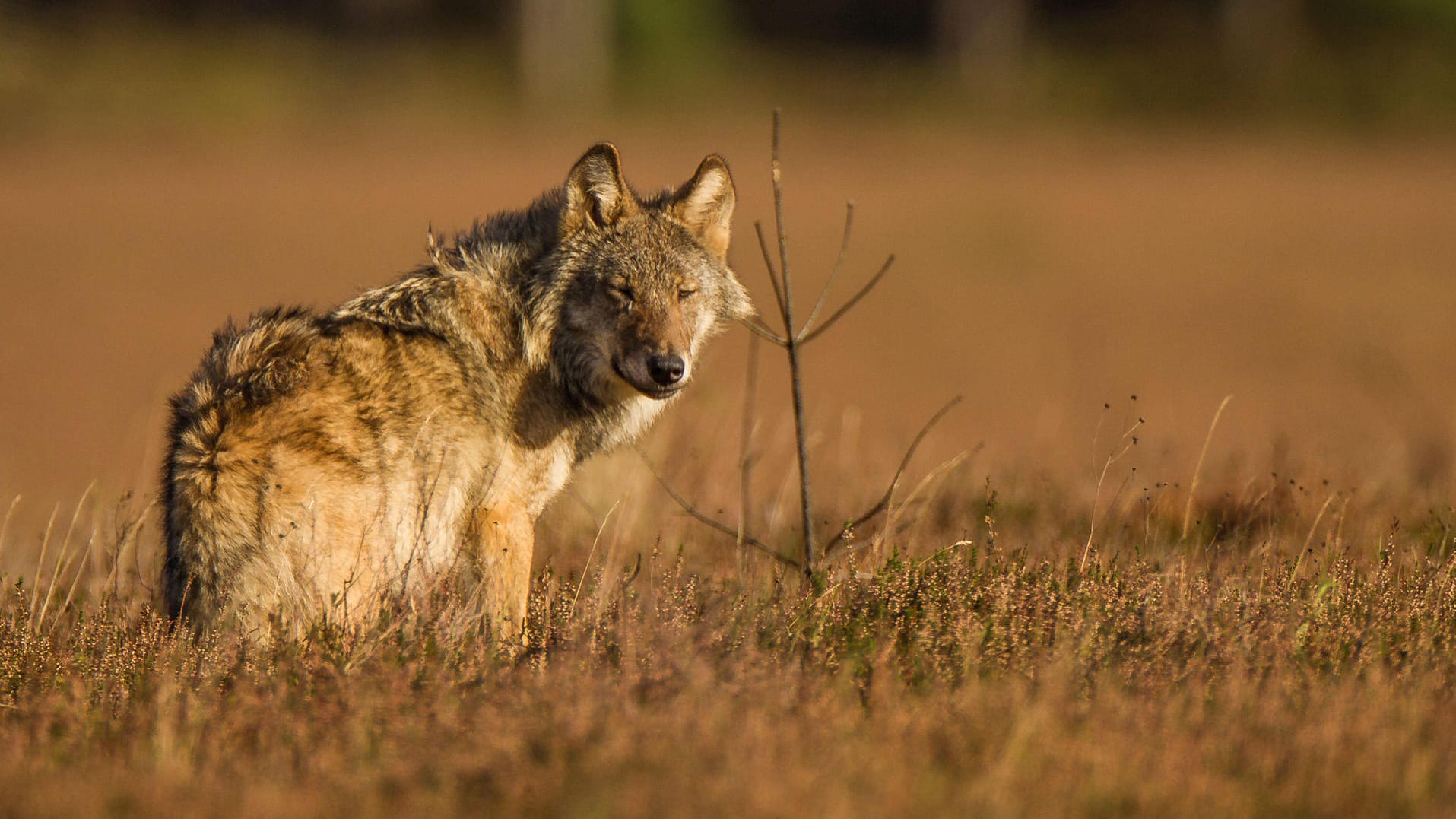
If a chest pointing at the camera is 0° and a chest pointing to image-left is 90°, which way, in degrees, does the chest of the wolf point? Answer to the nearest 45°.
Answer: approximately 225°
